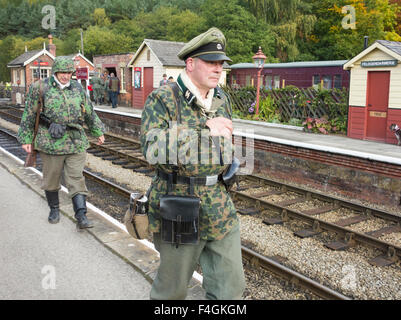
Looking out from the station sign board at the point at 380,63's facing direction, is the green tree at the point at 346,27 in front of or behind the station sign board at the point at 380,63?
behind

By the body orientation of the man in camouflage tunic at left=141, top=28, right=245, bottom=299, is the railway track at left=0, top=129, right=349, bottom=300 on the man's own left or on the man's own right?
on the man's own left

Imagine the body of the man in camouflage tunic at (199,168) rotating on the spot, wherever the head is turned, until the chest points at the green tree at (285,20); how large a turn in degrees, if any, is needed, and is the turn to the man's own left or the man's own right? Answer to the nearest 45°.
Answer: approximately 135° to the man's own left

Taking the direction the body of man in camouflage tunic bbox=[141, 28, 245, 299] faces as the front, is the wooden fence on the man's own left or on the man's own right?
on the man's own left

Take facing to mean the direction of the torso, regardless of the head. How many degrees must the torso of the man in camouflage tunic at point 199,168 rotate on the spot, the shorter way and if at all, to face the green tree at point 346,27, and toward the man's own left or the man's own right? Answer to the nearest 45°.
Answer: approximately 135° to the man's own left

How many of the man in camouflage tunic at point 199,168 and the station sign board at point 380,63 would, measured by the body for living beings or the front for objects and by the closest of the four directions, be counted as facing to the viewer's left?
0

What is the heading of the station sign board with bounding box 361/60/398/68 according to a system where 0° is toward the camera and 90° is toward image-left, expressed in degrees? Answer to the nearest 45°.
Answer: approximately 0°

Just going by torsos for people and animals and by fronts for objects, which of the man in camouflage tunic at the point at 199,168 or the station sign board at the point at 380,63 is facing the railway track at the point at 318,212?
the station sign board

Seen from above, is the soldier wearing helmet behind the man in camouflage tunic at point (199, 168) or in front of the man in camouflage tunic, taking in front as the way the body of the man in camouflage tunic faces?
behind

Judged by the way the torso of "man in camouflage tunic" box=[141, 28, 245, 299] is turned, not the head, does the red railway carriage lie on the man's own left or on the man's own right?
on the man's own left

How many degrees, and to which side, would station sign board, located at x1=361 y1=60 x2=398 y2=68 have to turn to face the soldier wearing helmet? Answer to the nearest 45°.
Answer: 0° — it already faces them

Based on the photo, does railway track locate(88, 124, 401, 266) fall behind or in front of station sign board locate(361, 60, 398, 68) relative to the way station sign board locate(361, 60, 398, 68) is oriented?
in front

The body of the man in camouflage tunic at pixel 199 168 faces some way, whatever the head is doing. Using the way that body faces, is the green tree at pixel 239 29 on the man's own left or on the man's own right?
on the man's own left
